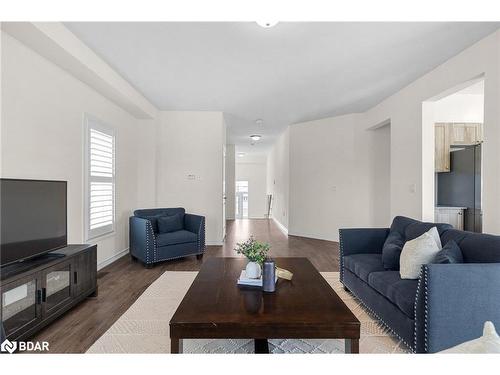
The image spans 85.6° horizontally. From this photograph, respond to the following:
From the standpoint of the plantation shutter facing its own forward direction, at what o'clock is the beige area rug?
The beige area rug is roughly at 1 o'clock from the plantation shutter.

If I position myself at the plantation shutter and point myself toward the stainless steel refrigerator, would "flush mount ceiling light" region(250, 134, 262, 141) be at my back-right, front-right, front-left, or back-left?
front-left

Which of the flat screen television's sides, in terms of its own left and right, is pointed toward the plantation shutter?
left

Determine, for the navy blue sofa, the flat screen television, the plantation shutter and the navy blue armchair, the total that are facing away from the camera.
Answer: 0

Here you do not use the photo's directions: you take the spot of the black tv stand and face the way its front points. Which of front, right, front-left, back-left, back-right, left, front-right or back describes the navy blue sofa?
front

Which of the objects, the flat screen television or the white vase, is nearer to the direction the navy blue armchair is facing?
the white vase

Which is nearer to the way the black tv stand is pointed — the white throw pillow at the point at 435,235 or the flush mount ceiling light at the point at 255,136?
the white throw pillow

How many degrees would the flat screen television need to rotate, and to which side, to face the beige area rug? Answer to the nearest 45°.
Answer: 0° — it already faces it

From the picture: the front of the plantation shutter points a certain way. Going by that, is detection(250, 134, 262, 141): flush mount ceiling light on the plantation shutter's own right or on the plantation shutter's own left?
on the plantation shutter's own left

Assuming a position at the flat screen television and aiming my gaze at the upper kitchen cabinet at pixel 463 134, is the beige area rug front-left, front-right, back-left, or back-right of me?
front-right

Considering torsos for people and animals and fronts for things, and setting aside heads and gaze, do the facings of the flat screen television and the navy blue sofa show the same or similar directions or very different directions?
very different directions

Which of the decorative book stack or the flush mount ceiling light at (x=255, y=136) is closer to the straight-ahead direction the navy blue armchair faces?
the decorative book stack

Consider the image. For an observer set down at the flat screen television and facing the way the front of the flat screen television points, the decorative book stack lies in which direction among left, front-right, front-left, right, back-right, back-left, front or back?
front

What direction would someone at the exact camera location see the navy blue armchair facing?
facing the viewer and to the right of the viewer

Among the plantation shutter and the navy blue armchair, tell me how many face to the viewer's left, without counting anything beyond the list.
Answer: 0

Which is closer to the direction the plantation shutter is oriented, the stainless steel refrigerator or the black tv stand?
the stainless steel refrigerator
